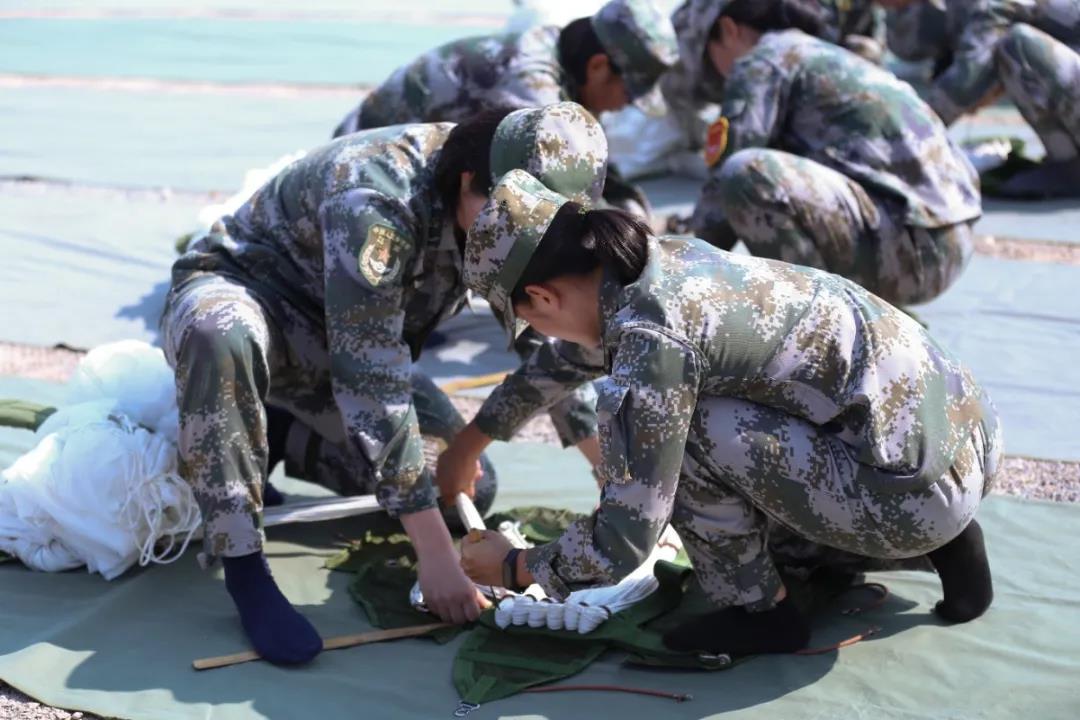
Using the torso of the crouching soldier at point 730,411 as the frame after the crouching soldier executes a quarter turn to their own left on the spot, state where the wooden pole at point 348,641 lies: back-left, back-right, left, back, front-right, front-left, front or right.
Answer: right

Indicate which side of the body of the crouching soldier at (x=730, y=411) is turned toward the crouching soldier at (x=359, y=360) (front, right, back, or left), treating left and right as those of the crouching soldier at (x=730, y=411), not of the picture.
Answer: front

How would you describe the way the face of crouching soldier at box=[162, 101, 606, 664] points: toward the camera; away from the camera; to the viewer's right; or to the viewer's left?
to the viewer's right

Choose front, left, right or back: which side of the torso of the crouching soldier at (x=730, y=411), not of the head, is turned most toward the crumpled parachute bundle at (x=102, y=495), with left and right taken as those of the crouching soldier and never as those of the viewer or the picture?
front

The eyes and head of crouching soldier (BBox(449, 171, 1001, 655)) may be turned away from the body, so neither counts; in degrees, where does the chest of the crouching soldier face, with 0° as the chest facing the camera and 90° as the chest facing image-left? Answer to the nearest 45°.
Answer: approximately 90°

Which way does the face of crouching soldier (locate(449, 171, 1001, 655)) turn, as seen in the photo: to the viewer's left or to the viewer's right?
to the viewer's left

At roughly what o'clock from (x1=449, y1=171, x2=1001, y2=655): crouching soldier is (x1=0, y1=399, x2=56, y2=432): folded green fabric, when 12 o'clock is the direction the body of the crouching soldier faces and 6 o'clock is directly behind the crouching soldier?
The folded green fabric is roughly at 1 o'clock from the crouching soldier.
